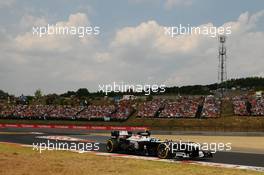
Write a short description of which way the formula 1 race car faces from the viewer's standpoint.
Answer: facing the viewer and to the right of the viewer
